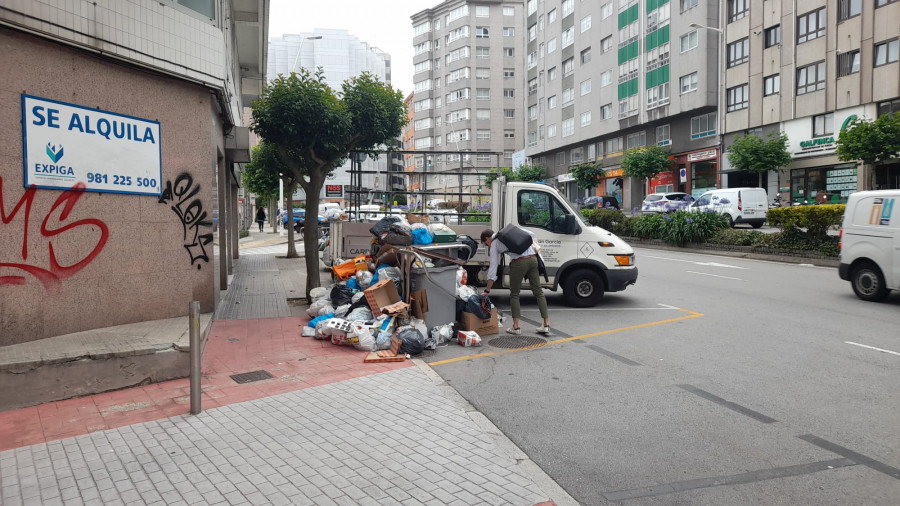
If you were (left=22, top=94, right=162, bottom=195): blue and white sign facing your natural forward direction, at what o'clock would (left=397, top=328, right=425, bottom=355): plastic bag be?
The plastic bag is roughly at 11 o'clock from the blue and white sign.

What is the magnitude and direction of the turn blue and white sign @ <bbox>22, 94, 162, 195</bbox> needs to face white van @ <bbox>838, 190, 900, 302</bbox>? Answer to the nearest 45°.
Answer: approximately 45° to its left

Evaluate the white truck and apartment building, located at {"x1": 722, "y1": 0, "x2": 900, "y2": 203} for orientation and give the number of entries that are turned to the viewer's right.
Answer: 1

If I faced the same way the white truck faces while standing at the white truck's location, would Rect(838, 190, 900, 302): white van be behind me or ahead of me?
ahead

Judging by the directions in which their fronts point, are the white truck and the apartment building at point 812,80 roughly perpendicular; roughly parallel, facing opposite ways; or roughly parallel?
roughly parallel, facing opposite ways

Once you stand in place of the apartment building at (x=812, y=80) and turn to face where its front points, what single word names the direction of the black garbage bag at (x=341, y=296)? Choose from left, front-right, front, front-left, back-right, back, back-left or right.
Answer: front-left

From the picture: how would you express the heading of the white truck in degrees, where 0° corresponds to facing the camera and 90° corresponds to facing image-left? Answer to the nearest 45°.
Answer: approximately 270°

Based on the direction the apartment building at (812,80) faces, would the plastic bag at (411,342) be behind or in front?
in front

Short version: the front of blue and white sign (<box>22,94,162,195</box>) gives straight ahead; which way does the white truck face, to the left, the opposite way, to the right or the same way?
the same way

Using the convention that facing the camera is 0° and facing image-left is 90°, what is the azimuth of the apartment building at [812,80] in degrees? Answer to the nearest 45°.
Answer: approximately 45°

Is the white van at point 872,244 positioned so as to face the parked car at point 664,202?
no

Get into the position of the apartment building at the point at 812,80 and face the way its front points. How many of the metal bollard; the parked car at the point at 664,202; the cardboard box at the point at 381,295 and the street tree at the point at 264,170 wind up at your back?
0

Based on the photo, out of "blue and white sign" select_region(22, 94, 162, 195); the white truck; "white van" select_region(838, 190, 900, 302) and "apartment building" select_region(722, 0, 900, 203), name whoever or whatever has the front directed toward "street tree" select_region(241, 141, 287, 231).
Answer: the apartment building
